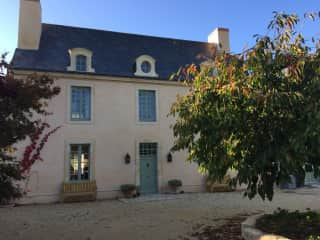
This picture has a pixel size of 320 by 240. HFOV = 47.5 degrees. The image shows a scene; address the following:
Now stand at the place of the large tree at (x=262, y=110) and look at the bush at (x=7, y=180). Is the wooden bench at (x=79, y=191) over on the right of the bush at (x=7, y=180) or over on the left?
right

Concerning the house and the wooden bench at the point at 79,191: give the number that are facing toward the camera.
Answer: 2

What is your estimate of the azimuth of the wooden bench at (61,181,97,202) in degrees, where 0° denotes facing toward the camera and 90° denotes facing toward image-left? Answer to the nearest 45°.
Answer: approximately 0°

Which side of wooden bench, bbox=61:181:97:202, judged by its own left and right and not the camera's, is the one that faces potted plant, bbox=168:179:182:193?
left

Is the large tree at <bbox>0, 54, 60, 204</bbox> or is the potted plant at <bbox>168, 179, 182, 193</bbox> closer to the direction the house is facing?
the potted plant

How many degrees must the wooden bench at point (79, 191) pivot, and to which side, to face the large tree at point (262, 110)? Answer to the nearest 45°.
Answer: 0° — it already faces it

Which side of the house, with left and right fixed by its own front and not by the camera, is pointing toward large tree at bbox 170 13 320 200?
front

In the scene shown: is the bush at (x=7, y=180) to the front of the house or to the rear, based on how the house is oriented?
to the front

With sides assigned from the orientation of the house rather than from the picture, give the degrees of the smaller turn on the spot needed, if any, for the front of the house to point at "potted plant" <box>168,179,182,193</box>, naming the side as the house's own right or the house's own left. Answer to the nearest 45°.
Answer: approximately 90° to the house's own left

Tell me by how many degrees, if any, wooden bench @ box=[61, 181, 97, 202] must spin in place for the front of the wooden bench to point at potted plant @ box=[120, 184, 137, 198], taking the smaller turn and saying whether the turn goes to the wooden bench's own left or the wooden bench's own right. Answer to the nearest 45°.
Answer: approximately 90° to the wooden bench's own left
